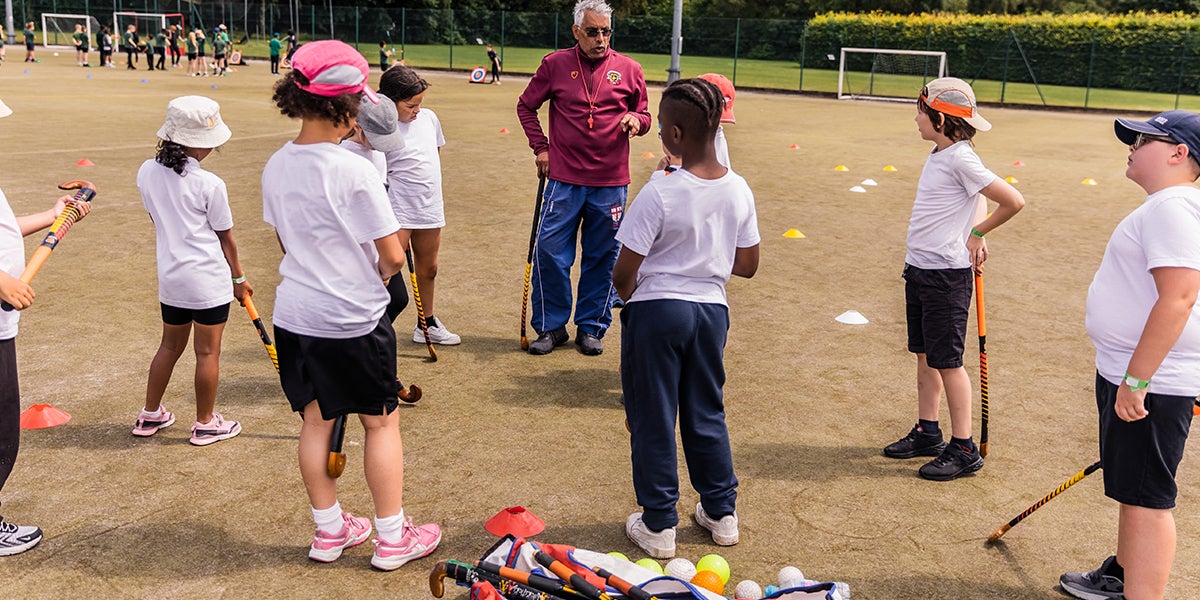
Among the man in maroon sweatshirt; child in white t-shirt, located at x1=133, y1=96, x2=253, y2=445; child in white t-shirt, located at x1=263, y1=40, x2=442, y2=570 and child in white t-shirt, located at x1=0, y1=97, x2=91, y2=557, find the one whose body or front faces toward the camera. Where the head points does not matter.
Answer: the man in maroon sweatshirt

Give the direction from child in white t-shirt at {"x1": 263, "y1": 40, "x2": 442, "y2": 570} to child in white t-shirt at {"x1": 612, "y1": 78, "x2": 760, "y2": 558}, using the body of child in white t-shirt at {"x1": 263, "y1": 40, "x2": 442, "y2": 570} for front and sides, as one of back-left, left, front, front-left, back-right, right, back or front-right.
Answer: front-right

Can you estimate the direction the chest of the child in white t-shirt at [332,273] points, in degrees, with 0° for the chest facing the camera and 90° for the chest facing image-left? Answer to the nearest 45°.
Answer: approximately 225°

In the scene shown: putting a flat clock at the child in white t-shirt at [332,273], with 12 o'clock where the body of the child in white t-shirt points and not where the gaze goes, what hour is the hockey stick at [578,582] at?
The hockey stick is roughly at 3 o'clock from the child in white t-shirt.

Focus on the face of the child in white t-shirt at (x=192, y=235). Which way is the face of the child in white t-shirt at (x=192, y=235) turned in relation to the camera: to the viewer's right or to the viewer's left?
to the viewer's right

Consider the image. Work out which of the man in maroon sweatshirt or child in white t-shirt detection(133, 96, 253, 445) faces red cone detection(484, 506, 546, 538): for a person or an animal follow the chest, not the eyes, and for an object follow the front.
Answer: the man in maroon sweatshirt

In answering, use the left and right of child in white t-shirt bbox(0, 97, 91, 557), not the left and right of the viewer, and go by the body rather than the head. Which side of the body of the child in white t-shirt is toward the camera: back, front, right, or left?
right

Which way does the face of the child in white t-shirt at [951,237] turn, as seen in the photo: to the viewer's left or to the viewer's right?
to the viewer's left

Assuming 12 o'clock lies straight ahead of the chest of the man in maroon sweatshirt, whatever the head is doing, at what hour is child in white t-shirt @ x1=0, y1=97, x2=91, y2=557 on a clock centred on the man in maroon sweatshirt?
The child in white t-shirt is roughly at 1 o'clock from the man in maroon sweatshirt.

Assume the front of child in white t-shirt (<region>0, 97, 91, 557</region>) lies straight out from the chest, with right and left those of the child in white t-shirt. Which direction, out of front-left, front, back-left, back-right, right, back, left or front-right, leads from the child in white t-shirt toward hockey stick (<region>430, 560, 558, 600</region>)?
front-right

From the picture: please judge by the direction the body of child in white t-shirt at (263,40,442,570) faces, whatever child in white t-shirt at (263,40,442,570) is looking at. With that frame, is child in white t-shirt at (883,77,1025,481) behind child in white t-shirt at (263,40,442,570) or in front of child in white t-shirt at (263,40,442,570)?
in front

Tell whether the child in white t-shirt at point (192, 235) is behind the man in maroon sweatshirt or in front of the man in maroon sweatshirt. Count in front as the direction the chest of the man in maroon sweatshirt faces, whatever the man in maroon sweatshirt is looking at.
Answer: in front

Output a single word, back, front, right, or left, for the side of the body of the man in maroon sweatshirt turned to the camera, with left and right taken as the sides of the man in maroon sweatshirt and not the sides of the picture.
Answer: front
